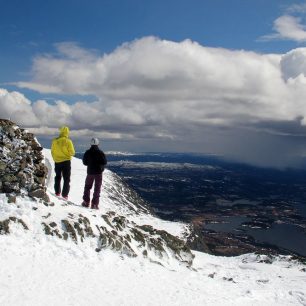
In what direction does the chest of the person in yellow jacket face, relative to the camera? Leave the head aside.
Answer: away from the camera

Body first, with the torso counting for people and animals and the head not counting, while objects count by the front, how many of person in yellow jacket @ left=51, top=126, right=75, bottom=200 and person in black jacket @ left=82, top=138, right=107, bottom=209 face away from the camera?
2

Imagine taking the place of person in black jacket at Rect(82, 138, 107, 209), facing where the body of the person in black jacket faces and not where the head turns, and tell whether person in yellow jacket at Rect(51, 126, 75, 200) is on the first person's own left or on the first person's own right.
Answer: on the first person's own left

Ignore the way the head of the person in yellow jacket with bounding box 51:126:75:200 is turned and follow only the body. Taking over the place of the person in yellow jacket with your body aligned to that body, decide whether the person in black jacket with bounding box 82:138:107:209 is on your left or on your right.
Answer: on your right

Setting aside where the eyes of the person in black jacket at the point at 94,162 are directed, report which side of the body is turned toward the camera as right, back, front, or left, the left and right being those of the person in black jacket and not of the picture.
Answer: back

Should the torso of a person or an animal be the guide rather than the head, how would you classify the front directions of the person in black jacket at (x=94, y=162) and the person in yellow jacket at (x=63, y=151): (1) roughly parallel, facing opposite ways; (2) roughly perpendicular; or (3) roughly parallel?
roughly parallel
